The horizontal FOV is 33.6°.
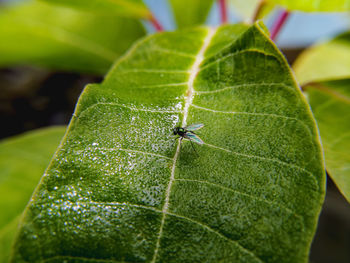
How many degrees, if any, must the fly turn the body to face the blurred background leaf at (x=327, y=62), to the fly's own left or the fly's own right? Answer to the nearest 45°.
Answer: approximately 135° to the fly's own right

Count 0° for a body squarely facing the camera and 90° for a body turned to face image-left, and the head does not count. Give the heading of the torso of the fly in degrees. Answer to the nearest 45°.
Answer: approximately 90°
